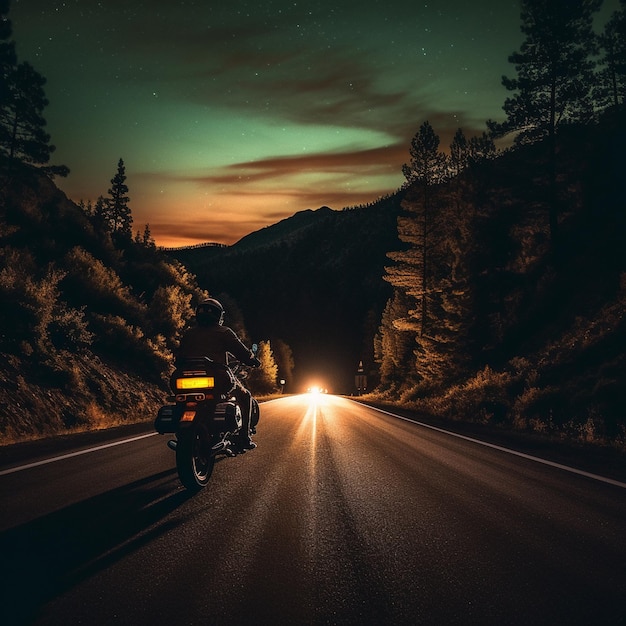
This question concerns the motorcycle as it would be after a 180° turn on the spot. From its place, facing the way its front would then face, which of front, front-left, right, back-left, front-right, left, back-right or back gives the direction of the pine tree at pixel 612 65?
back

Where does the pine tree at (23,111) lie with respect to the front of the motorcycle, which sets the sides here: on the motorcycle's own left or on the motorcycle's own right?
on the motorcycle's own left

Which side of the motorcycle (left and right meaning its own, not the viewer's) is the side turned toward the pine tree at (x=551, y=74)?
front

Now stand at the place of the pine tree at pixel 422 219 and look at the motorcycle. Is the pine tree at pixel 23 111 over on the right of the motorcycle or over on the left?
right

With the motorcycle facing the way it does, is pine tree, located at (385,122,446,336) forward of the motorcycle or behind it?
forward

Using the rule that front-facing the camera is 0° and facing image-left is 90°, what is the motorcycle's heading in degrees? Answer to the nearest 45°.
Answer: approximately 225°
